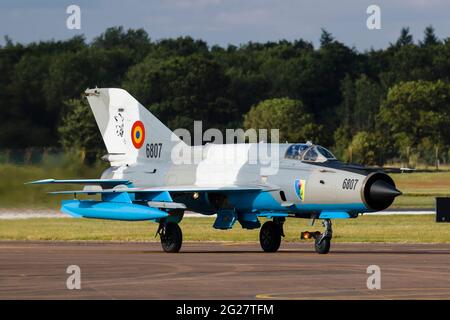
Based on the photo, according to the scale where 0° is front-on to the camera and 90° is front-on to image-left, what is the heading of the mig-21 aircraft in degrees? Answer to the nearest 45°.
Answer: approximately 315°
